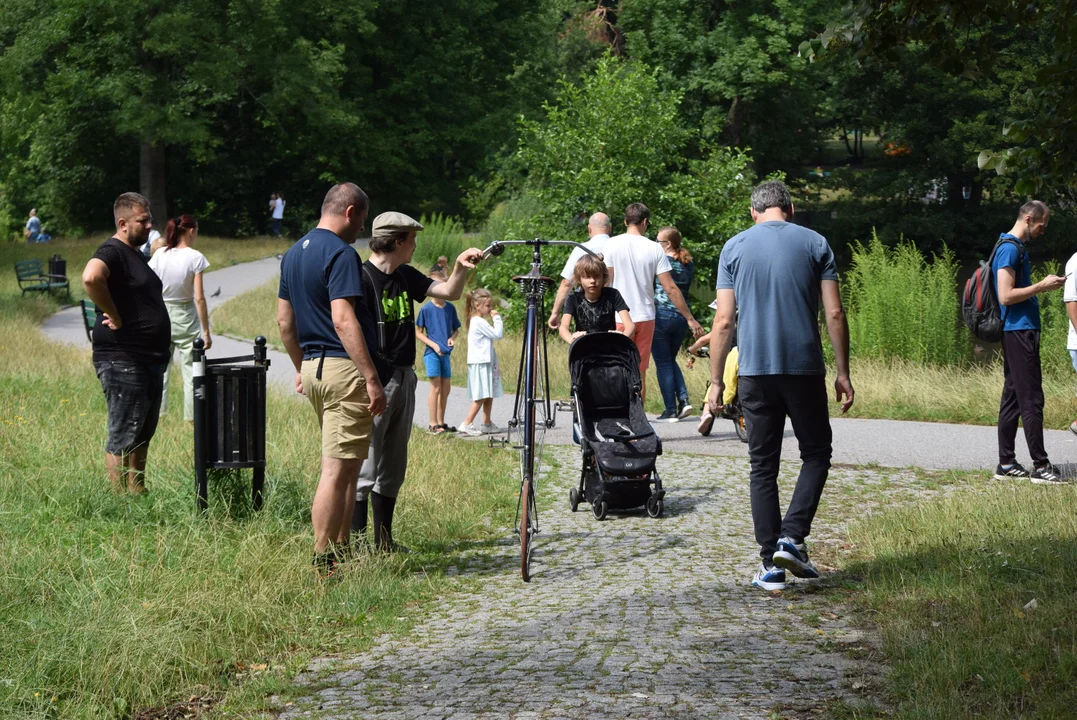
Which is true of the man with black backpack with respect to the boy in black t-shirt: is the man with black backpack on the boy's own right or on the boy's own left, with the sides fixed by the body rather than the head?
on the boy's own left

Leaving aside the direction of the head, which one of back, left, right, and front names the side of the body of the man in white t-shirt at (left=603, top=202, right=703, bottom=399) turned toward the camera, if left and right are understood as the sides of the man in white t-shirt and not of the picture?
back

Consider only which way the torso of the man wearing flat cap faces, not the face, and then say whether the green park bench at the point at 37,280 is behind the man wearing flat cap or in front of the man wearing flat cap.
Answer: behind

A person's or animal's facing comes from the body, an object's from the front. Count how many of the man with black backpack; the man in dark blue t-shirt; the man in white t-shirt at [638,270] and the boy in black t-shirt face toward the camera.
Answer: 1

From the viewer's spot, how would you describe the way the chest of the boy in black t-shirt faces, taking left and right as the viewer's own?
facing the viewer

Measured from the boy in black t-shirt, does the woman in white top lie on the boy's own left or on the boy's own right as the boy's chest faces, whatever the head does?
on the boy's own right

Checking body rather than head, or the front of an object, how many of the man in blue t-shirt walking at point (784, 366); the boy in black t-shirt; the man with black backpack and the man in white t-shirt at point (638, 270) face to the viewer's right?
1

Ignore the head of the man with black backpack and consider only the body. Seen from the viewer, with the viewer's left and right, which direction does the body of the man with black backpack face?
facing to the right of the viewer

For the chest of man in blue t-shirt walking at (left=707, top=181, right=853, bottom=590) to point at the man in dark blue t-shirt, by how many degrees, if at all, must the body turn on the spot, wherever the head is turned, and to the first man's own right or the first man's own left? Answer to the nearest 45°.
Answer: approximately 90° to the first man's own left

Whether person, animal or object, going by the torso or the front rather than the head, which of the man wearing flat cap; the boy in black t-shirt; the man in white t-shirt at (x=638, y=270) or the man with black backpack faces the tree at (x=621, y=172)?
the man in white t-shirt

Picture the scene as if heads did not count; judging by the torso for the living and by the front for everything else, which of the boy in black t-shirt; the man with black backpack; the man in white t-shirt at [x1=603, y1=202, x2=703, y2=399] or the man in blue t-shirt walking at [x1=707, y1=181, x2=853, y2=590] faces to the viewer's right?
the man with black backpack

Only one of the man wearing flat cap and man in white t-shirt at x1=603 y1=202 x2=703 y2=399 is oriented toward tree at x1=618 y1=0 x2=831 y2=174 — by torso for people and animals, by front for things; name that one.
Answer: the man in white t-shirt

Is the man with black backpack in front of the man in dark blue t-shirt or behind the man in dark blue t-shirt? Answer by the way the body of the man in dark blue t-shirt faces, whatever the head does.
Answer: in front

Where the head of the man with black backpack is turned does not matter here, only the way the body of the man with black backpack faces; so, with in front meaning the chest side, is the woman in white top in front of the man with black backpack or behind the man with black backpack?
behind

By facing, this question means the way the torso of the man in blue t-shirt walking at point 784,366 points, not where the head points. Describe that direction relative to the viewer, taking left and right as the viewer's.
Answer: facing away from the viewer

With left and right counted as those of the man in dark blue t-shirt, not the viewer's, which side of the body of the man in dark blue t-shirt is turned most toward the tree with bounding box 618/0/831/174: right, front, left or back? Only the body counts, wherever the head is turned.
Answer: front

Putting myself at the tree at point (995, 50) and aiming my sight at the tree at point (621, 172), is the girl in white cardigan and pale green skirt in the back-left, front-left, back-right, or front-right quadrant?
front-left
